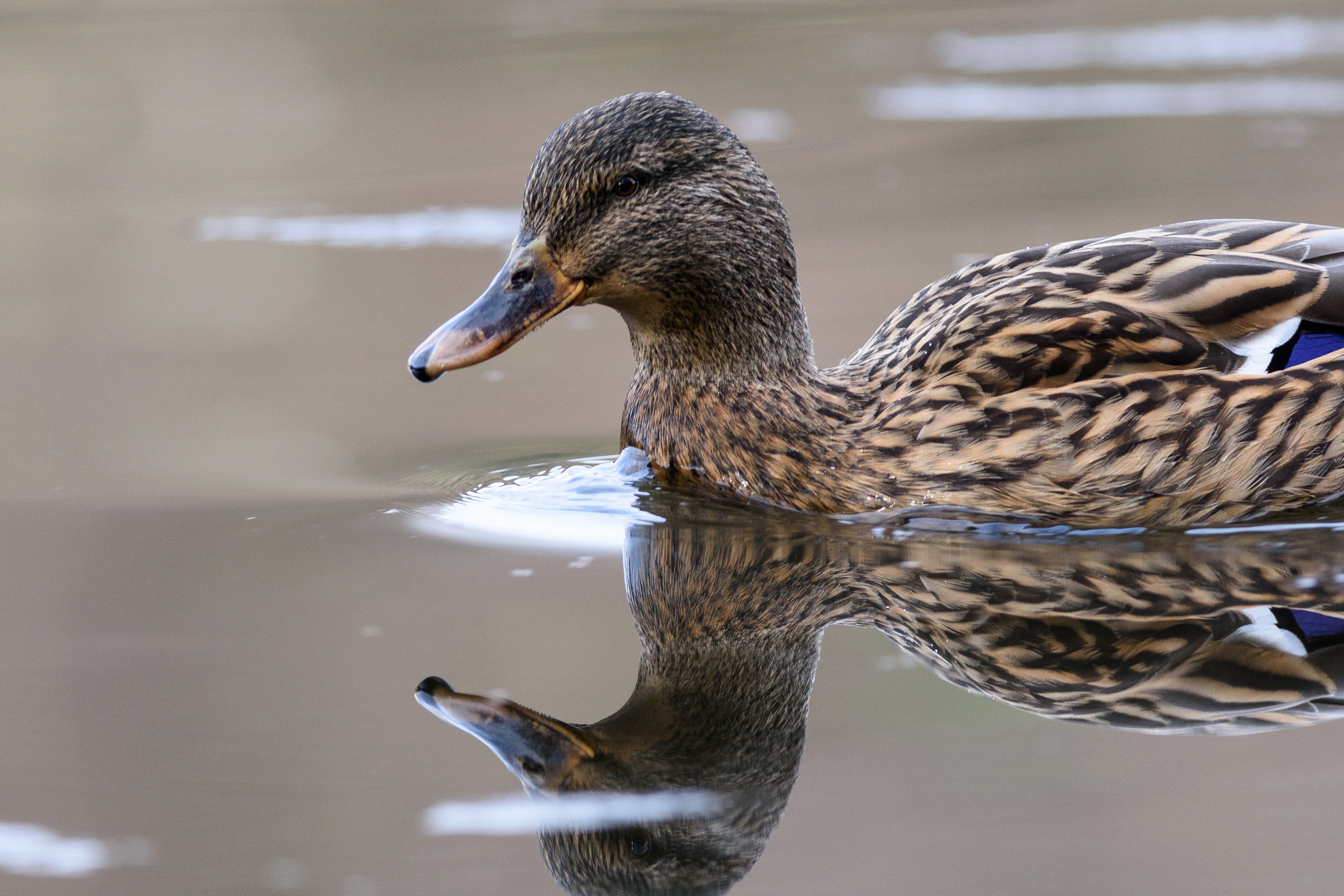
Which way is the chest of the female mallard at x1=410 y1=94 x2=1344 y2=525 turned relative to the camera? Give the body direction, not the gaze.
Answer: to the viewer's left
